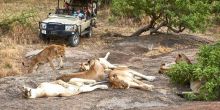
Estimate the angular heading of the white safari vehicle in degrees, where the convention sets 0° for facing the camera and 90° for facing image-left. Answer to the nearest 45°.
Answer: approximately 45°

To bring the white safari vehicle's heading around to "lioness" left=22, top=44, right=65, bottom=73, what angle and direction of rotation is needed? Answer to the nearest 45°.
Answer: approximately 45° to its left

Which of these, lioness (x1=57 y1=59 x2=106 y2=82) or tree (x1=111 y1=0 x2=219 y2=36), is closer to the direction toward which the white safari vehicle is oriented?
the lioness
